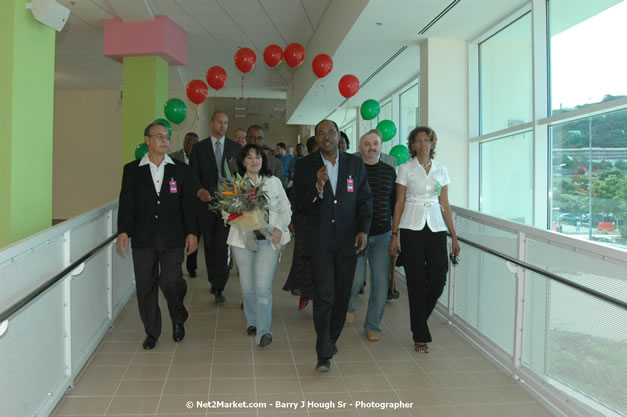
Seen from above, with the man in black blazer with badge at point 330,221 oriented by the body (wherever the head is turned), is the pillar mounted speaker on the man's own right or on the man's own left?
on the man's own right

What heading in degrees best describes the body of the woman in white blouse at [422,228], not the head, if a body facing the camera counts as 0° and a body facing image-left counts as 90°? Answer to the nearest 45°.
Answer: approximately 0°

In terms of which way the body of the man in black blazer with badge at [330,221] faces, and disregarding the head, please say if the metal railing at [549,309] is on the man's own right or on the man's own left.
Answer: on the man's own left

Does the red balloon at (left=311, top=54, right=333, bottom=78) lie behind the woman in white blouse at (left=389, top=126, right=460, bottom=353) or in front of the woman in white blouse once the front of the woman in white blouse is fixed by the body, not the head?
behind

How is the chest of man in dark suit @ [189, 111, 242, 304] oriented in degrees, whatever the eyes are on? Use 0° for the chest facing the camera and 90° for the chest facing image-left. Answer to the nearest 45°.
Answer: approximately 0°

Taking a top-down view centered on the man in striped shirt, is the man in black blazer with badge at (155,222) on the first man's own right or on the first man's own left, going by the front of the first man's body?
on the first man's own right
